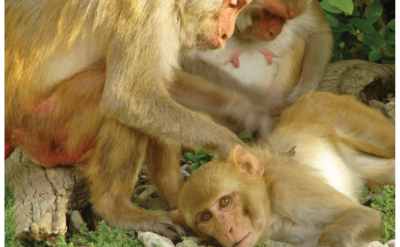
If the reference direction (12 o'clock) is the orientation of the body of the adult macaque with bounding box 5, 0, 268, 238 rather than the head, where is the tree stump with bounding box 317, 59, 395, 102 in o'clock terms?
The tree stump is roughly at 11 o'clock from the adult macaque.

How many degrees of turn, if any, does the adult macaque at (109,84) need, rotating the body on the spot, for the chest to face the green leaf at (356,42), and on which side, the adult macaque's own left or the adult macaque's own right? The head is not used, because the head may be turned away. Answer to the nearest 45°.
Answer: approximately 45° to the adult macaque's own left

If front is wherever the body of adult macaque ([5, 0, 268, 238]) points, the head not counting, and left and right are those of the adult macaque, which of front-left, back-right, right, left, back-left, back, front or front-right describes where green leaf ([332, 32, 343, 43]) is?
front-left

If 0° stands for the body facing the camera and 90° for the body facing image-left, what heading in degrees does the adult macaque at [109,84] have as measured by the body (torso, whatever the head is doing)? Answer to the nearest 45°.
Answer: approximately 270°

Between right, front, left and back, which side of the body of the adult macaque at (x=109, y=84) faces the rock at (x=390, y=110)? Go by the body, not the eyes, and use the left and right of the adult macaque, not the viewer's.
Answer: front

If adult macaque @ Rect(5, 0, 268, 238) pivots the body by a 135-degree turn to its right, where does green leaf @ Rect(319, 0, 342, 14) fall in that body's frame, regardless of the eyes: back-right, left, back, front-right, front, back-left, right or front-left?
back

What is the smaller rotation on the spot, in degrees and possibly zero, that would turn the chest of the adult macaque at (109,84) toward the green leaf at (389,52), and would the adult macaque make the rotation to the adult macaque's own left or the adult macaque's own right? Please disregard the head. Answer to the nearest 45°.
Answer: approximately 45° to the adult macaque's own left

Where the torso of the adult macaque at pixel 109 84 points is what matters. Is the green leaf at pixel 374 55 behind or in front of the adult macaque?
in front

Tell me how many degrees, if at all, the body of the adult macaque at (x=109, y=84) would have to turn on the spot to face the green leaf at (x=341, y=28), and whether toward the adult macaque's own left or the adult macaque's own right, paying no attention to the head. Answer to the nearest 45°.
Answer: approximately 45° to the adult macaque's own left

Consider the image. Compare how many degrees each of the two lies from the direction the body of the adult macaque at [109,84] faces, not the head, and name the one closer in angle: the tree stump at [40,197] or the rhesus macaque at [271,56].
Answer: the rhesus macaque

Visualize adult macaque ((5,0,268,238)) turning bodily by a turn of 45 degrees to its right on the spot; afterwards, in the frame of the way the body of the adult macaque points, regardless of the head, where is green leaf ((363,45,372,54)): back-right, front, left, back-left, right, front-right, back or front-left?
left

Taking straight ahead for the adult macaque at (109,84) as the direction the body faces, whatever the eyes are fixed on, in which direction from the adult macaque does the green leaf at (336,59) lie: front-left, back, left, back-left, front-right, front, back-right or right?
front-left

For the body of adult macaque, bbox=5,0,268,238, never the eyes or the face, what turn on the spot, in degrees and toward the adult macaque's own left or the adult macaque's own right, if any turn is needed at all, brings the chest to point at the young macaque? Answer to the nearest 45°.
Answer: approximately 45° to the adult macaque's own right
